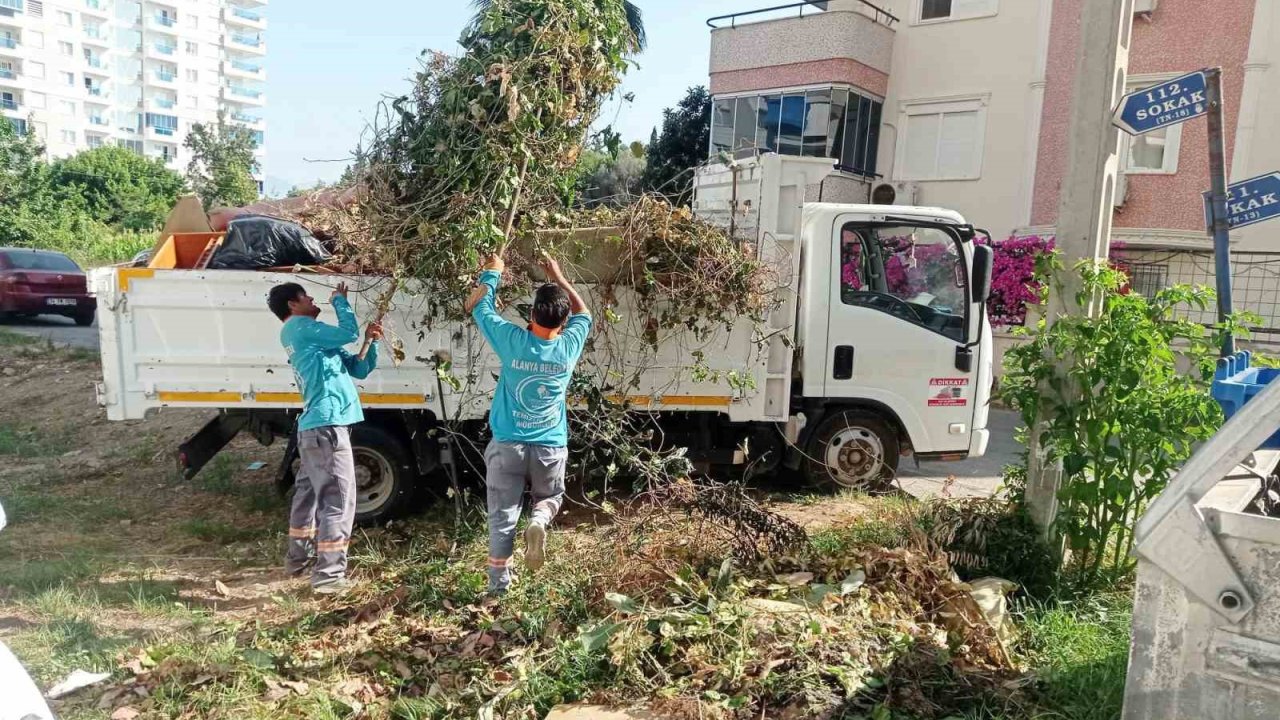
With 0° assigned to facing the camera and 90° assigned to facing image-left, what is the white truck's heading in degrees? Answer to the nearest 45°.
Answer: approximately 270°

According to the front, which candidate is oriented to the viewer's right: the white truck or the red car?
the white truck

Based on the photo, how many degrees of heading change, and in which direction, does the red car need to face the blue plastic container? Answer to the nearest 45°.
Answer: approximately 135° to its left

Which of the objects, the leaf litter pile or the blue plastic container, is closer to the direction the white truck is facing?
the blue plastic container

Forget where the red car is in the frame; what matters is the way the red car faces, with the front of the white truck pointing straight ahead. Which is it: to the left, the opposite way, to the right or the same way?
the opposite way

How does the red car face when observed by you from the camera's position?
facing away from the viewer and to the left of the viewer

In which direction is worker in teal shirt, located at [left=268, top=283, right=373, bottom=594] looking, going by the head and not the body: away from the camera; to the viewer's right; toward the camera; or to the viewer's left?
to the viewer's right

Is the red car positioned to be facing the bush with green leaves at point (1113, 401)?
no

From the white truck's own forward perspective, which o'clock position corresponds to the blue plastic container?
The blue plastic container is roughly at 2 o'clock from the white truck.

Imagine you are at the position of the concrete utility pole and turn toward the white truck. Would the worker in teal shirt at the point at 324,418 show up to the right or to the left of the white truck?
left

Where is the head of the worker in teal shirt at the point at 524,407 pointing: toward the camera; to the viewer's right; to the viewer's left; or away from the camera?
away from the camera

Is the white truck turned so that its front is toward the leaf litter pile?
no
